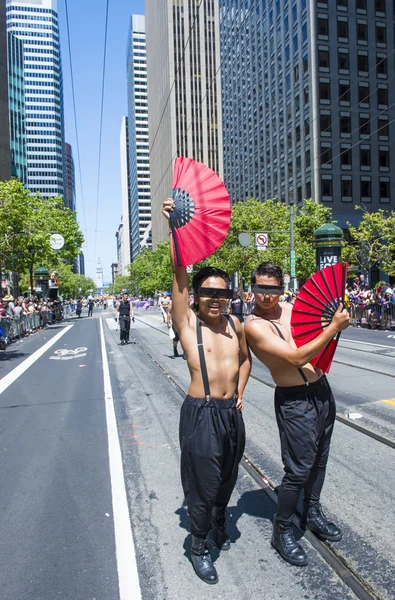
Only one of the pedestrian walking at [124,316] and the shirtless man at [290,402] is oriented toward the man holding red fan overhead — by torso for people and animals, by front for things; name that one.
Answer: the pedestrian walking

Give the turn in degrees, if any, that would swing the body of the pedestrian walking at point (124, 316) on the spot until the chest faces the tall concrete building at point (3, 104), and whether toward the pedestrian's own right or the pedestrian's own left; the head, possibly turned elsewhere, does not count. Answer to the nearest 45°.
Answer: approximately 180°

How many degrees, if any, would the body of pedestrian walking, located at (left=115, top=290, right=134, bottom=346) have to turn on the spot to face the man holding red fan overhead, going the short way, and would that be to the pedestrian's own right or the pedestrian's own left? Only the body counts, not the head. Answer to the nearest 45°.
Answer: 0° — they already face them

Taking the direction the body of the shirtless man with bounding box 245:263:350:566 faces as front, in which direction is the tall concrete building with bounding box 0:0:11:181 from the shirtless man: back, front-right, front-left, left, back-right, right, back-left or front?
back

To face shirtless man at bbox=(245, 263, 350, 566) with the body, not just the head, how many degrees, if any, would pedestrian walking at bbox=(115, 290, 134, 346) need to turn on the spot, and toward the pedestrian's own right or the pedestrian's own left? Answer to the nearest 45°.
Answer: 0° — they already face them

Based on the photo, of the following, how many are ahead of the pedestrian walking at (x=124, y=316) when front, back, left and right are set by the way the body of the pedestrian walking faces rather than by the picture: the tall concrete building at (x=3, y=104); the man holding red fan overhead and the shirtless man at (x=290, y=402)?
2

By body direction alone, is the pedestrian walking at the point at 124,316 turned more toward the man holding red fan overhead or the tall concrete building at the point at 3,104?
the man holding red fan overhead

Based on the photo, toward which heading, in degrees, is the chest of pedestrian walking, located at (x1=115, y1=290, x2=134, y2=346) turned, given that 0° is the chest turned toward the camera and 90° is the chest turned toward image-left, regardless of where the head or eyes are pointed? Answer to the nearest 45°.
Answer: approximately 0°

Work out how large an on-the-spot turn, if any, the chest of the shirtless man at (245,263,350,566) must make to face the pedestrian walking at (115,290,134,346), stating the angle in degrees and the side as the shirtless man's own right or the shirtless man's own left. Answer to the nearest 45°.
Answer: approximately 180°
